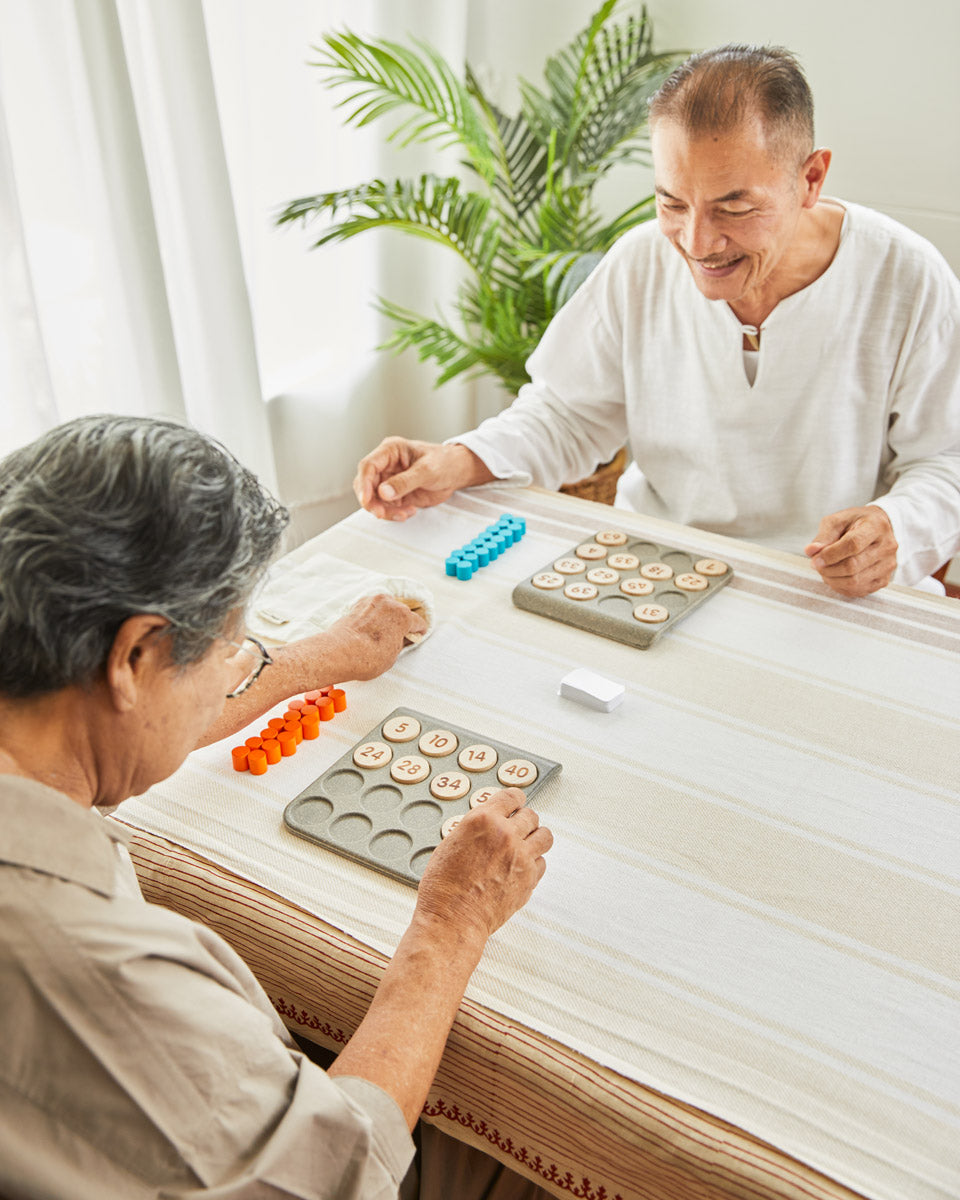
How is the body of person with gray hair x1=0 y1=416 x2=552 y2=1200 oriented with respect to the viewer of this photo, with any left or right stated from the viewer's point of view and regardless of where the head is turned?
facing away from the viewer and to the right of the viewer

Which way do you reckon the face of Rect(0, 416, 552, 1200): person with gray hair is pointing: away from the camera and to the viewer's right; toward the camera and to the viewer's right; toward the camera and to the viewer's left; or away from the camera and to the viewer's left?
away from the camera and to the viewer's right

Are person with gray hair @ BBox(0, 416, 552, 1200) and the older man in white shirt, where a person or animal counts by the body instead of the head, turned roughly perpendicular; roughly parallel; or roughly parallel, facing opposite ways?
roughly parallel, facing opposite ways

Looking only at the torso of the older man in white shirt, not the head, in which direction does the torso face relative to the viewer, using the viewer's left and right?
facing the viewer and to the left of the viewer

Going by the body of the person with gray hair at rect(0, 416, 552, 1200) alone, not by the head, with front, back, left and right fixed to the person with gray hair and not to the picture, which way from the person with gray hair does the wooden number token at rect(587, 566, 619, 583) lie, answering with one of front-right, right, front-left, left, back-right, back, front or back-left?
front

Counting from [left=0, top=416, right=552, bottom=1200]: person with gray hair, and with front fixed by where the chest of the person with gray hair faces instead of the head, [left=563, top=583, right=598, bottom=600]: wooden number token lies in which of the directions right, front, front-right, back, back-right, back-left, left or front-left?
front

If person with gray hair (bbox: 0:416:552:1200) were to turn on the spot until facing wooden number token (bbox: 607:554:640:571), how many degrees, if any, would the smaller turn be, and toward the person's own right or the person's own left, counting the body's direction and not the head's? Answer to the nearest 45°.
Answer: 0° — they already face it

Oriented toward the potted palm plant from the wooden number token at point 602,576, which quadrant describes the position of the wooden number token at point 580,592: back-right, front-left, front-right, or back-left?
back-left

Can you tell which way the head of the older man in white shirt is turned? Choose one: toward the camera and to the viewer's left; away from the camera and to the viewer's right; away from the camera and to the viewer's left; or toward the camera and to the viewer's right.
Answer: toward the camera and to the viewer's left

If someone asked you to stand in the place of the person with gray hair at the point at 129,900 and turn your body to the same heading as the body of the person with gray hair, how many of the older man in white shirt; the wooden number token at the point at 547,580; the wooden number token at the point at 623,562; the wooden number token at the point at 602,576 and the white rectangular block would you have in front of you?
5

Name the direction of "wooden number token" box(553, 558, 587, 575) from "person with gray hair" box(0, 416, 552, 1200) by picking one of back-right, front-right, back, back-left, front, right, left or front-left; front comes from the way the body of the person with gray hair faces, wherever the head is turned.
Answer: front

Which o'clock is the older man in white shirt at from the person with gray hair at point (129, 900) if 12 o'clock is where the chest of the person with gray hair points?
The older man in white shirt is roughly at 12 o'clock from the person with gray hair.

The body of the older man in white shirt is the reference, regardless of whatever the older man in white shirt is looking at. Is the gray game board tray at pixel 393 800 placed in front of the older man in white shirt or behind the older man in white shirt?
in front

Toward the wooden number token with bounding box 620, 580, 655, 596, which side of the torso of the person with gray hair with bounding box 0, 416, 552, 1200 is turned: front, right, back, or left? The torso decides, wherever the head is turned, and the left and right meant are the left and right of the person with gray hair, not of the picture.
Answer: front
